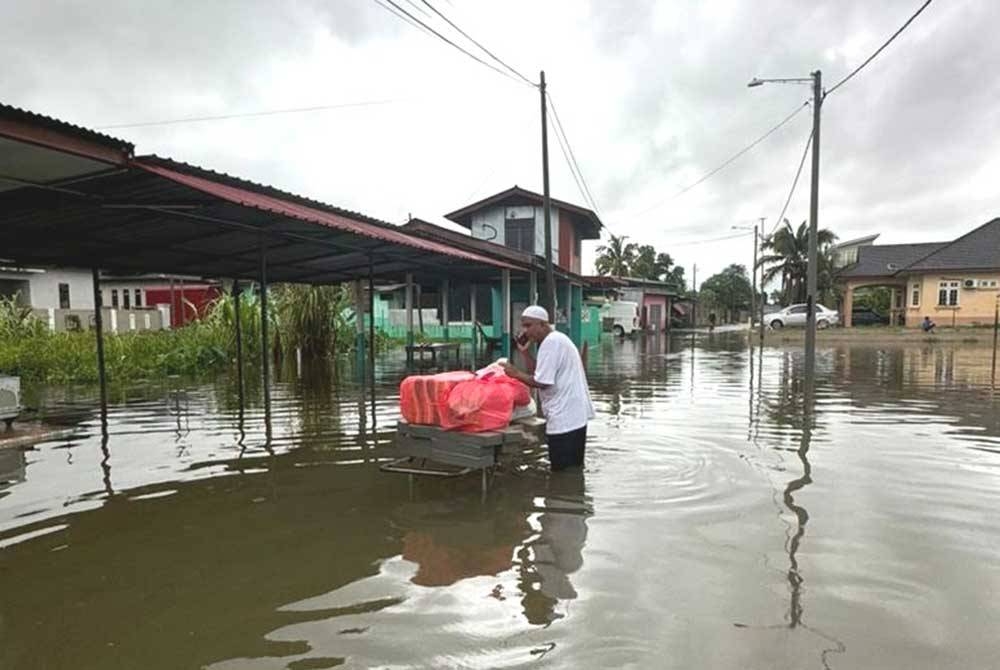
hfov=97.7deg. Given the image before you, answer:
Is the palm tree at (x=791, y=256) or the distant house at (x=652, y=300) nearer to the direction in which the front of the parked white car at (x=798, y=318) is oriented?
the distant house

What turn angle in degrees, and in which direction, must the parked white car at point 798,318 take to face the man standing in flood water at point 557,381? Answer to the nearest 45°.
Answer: approximately 90° to its left

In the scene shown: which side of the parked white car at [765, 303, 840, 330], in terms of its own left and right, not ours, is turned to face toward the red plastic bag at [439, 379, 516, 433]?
left

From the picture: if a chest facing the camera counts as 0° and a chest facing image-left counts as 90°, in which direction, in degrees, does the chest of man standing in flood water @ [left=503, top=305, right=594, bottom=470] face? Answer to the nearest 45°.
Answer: approximately 90°

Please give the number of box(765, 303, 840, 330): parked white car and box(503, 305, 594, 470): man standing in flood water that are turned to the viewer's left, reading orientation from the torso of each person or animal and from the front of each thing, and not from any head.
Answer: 2

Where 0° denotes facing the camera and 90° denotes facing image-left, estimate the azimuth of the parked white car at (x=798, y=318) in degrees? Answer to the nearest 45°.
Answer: approximately 90°

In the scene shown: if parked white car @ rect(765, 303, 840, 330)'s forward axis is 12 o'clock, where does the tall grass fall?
The tall grass is roughly at 10 o'clock from the parked white car.

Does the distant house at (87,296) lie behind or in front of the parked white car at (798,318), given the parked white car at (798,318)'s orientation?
in front

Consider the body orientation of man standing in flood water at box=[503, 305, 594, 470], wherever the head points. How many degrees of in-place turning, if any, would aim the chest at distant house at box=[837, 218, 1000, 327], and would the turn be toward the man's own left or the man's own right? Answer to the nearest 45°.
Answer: approximately 135° to the man's own right

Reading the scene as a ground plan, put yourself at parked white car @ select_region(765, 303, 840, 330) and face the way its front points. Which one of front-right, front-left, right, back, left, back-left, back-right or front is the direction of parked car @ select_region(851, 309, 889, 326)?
back-right

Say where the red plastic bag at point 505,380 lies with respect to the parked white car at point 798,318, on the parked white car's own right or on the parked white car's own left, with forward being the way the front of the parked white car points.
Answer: on the parked white car's own left
